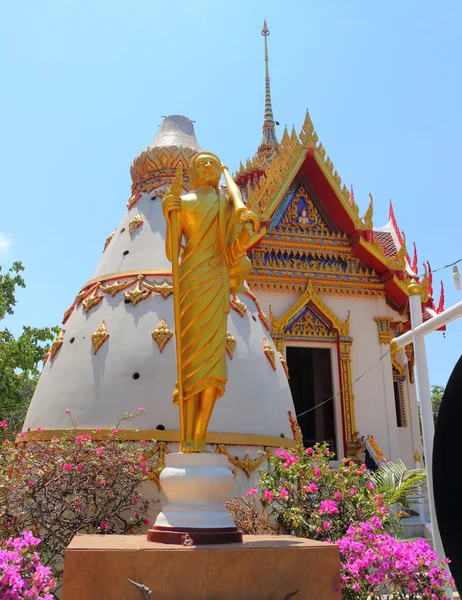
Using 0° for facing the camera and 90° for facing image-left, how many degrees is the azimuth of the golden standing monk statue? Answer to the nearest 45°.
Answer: approximately 0°

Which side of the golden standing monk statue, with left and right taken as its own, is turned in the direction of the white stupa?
back

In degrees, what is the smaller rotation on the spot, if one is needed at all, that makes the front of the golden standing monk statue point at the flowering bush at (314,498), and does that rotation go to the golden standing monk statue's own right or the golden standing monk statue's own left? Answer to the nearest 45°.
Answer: approximately 135° to the golden standing monk statue's own left

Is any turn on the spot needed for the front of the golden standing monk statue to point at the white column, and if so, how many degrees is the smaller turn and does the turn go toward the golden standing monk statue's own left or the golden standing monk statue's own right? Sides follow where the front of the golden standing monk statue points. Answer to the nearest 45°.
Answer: approximately 135° to the golden standing monk statue's own left
